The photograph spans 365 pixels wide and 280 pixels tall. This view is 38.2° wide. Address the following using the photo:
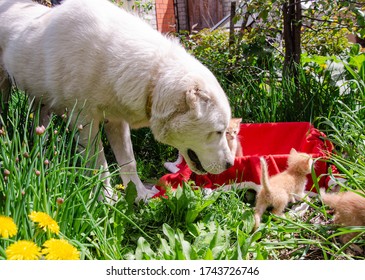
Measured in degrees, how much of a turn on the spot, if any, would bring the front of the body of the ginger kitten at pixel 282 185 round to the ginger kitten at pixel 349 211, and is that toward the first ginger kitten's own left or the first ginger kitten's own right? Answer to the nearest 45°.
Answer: approximately 90° to the first ginger kitten's own right

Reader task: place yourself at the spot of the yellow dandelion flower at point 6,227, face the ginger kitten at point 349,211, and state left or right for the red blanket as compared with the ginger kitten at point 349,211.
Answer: left

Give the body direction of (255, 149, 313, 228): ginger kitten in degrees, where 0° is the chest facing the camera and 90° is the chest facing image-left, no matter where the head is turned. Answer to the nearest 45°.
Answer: approximately 225°

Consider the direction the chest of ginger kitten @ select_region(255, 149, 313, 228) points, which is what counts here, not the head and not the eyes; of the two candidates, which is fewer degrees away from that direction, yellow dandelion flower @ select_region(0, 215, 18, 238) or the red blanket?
the red blanket

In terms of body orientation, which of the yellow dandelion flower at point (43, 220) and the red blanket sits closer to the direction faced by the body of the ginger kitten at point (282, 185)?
the red blanket

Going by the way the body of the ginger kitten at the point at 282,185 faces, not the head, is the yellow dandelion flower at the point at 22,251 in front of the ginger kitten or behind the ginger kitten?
behind
